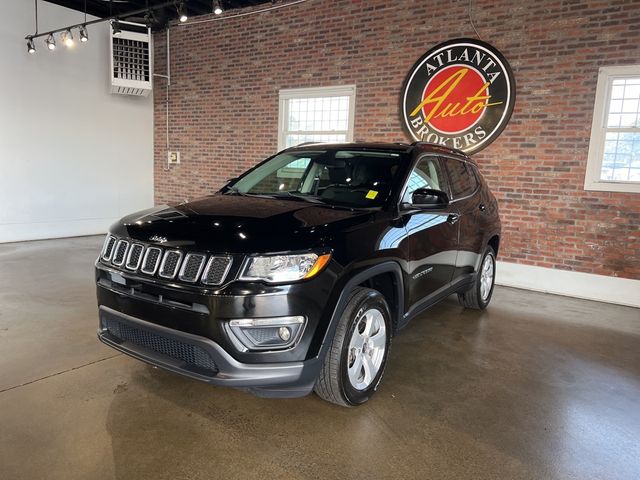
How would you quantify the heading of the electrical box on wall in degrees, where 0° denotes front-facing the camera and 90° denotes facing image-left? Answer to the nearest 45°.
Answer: approximately 0°

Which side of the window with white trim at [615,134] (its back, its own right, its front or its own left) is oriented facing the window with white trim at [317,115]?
right

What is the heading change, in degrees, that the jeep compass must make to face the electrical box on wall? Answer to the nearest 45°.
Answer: approximately 135° to its right

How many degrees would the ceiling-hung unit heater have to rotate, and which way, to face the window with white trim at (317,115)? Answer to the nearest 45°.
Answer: approximately 45° to its left

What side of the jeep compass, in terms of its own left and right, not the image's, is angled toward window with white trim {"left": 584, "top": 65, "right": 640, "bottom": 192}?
back

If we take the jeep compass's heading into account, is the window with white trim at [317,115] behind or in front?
behind

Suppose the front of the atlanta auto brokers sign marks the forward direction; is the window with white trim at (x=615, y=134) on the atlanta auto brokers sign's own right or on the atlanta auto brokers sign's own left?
on the atlanta auto brokers sign's own left

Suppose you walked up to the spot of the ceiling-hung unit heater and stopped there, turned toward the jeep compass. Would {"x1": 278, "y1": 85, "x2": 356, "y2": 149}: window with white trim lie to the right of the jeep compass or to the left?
left

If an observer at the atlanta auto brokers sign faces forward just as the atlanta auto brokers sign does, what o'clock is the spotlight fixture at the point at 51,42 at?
The spotlight fixture is roughly at 3 o'clock from the atlanta auto brokers sign.

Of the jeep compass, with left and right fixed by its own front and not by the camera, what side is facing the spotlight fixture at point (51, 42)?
right

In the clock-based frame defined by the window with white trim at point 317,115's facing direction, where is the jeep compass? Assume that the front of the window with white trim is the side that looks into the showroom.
The jeep compass is roughly at 12 o'clock from the window with white trim.
